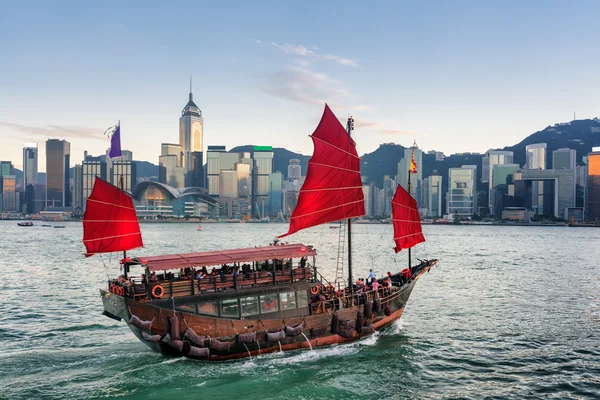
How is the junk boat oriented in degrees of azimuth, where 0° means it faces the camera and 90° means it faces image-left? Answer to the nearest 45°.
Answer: approximately 225°
